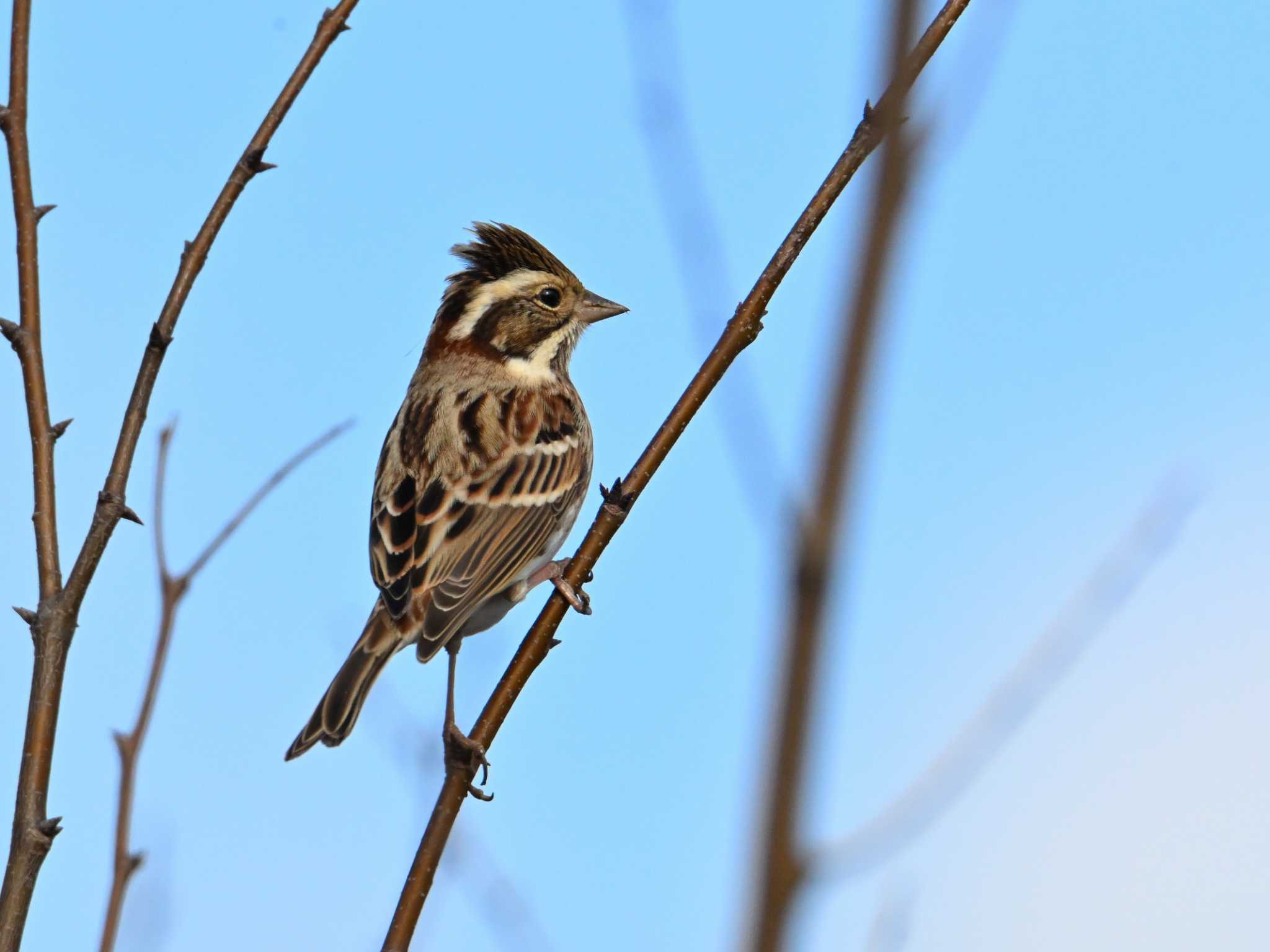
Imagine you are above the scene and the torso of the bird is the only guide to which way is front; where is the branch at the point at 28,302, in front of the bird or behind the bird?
behind

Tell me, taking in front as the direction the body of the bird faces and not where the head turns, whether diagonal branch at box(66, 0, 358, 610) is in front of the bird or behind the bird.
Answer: behind

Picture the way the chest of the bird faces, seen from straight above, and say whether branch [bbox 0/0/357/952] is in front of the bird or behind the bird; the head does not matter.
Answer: behind

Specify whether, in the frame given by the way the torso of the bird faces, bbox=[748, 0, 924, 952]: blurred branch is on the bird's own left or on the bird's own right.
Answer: on the bird's own right

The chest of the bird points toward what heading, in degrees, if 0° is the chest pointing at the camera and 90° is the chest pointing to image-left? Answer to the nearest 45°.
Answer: approximately 225°
